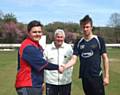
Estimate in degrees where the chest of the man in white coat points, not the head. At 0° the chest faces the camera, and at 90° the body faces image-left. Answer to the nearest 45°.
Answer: approximately 0°
